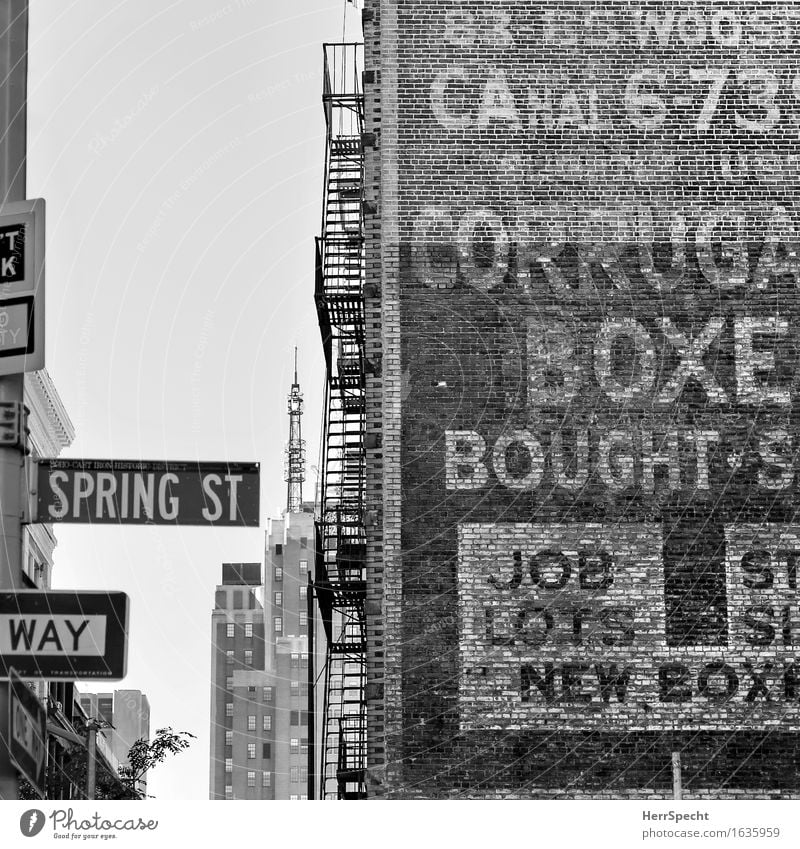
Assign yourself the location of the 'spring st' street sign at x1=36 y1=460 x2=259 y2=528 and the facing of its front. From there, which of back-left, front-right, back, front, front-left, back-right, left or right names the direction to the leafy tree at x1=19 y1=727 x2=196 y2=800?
back

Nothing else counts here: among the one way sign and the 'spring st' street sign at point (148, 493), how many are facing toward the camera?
2

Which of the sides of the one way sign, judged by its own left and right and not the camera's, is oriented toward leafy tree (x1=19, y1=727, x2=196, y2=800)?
back

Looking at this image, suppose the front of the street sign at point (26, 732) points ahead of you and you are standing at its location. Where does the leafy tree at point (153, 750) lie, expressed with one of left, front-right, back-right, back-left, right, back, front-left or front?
back-left

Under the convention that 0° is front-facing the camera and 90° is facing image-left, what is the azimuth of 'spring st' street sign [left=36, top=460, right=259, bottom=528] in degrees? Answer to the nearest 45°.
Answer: approximately 0°

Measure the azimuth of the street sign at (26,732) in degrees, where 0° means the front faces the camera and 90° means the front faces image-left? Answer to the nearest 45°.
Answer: approximately 315°

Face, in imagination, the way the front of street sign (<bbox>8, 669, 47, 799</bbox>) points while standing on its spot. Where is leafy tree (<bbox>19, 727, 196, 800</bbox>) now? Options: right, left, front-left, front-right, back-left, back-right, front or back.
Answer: back-left

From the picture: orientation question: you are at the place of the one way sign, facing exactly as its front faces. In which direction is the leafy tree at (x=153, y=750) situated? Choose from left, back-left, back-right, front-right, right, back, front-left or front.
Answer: back
